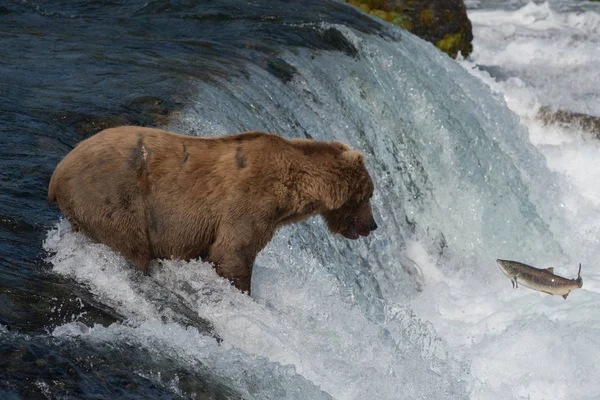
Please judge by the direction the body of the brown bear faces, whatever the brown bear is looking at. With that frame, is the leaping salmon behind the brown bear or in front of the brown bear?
in front

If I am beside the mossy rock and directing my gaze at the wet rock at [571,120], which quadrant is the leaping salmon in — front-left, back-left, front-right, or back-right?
front-right

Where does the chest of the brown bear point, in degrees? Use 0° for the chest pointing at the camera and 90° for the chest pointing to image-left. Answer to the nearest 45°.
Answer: approximately 270°

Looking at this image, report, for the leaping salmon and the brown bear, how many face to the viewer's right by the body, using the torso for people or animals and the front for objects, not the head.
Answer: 1

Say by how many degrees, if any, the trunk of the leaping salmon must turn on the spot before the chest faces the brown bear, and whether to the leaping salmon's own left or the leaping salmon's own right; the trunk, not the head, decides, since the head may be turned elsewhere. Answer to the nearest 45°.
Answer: approximately 45° to the leaping salmon's own left

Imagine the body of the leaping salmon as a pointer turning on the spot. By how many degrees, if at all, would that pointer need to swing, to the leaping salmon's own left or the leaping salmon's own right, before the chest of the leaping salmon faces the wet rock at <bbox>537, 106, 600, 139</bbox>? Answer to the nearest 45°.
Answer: approximately 90° to the leaping salmon's own right

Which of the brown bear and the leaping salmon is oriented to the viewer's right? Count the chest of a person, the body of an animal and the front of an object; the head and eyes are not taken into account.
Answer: the brown bear

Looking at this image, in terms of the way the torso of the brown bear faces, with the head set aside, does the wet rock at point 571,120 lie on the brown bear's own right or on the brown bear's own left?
on the brown bear's own left

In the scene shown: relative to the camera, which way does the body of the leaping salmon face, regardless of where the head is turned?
to the viewer's left

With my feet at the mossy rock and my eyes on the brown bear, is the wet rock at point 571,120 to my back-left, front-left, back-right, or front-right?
front-left

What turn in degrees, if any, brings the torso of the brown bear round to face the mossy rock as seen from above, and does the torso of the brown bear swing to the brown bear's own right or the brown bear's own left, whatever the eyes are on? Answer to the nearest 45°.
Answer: approximately 90° to the brown bear's own left
